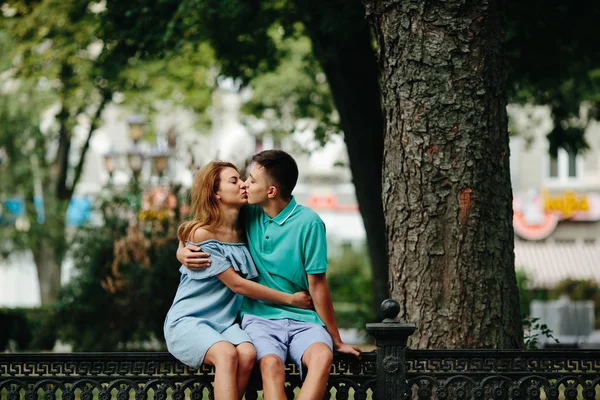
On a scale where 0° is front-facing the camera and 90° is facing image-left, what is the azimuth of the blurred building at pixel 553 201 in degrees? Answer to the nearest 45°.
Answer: approximately 0°

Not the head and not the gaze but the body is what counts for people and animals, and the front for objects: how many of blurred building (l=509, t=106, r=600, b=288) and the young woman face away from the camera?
0

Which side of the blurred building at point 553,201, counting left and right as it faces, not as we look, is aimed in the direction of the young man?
front

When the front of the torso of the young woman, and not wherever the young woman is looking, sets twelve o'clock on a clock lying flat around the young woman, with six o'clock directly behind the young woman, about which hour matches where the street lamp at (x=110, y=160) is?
The street lamp is roughly at 7 o'clock from the young woman.

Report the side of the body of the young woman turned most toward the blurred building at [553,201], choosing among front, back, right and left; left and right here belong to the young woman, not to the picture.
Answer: left

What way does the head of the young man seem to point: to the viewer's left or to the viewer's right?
to the viewer's left

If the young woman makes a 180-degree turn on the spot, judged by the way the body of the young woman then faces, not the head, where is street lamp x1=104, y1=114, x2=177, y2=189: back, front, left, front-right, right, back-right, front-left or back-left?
front-right

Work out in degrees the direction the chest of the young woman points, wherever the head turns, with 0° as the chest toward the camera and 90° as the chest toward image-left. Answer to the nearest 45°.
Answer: approximately 315°

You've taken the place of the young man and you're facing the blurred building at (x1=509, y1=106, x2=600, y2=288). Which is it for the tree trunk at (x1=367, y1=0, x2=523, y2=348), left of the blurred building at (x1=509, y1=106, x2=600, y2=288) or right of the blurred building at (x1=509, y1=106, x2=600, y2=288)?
right

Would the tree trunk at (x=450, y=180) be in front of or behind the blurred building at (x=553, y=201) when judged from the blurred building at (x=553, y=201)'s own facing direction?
in front
